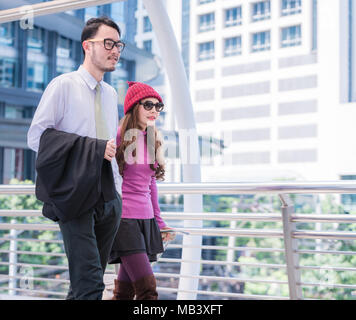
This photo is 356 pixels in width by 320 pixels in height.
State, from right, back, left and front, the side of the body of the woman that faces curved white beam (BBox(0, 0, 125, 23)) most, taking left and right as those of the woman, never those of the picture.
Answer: back

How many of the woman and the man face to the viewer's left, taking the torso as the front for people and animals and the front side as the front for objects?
0

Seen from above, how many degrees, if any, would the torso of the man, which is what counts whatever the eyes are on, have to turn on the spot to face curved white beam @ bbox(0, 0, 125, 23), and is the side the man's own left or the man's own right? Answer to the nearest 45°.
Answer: approximately 135° to the man's own left

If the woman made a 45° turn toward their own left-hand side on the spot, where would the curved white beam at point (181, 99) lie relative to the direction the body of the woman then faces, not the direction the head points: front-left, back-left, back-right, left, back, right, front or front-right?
left

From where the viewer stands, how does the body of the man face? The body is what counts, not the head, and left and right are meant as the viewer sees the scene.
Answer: facing the viewer and to the right of the viewer

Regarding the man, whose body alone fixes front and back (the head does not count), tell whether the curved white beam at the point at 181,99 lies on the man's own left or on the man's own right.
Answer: on the man's own left
